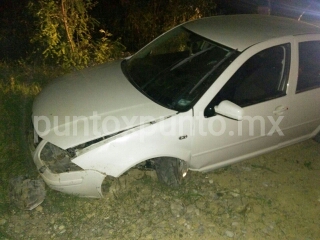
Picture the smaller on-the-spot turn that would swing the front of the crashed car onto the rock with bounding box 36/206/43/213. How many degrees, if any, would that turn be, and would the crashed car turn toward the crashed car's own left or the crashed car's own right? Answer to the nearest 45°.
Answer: approximately 45° to the crashed car's own right

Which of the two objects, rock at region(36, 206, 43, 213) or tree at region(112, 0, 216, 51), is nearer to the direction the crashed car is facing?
the rock

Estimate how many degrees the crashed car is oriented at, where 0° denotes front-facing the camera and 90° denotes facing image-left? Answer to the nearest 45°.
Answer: approximately 45°

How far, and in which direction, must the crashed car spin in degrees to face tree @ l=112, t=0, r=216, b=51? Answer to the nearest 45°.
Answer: approximately 135° to its right
